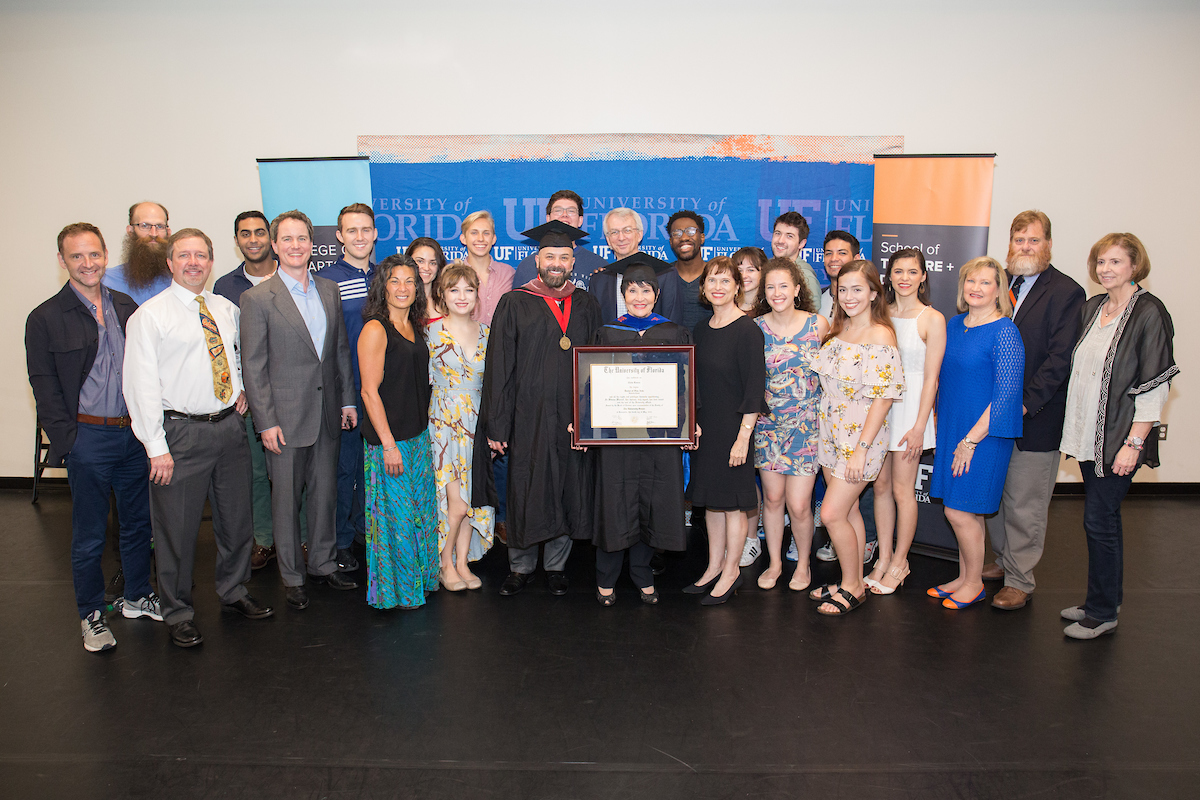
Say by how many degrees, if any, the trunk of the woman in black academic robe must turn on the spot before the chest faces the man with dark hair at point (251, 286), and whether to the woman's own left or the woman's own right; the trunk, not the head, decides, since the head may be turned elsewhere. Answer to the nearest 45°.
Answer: approximately 90° to the woman's own right

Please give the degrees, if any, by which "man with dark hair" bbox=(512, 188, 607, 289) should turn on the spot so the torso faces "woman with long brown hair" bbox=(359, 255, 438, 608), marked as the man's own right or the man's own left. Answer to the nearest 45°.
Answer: approximately 45° to the man's own right

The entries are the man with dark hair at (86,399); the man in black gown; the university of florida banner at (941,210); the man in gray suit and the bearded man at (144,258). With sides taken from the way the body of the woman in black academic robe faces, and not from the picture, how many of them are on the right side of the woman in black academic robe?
4

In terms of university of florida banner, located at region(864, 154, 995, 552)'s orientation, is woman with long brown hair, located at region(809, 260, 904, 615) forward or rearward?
forward

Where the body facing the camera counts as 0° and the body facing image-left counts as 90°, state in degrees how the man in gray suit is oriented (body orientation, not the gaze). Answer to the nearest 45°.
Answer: approximately 315°

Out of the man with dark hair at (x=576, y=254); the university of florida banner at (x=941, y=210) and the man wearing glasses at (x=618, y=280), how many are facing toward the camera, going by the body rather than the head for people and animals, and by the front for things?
3

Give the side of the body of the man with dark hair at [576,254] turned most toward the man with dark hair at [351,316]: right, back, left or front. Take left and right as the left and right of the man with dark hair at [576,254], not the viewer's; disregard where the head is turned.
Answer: right
